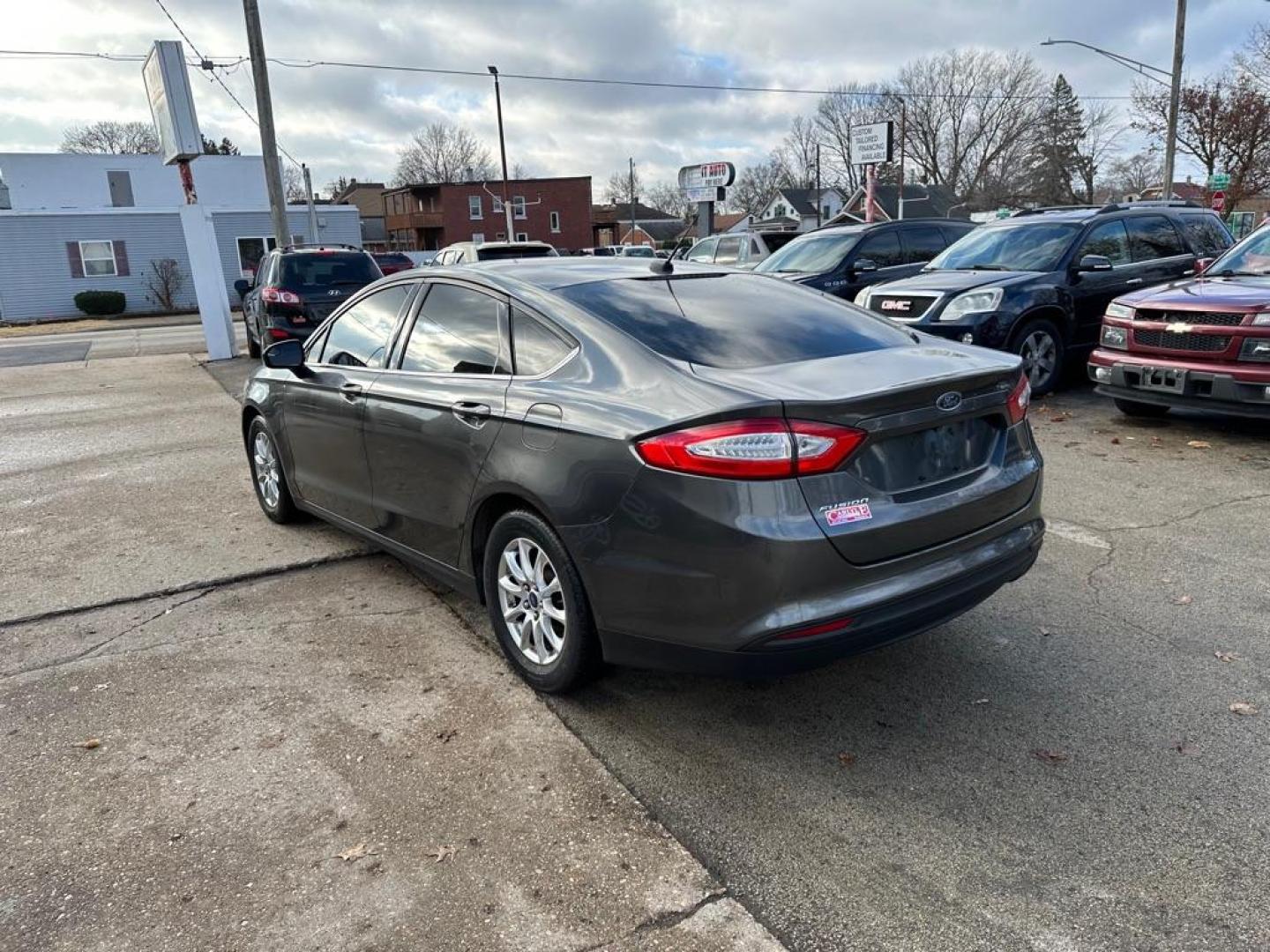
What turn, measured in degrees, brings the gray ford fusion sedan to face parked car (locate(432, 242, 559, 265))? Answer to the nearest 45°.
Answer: approximately 45° to its right

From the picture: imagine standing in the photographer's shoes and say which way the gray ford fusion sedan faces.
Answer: facing away from the viewer and to the left of the viewer

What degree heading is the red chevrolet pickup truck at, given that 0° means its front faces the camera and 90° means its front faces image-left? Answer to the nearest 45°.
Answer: approximately 45°

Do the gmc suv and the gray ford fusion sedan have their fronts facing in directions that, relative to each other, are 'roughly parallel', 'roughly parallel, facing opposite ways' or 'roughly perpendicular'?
roughly perpendicular

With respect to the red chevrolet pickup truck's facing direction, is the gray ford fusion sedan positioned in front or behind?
in front

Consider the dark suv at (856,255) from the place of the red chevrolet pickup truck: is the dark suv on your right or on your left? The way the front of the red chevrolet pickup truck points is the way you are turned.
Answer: on your right

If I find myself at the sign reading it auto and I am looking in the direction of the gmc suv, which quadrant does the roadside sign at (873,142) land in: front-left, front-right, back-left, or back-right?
front-left

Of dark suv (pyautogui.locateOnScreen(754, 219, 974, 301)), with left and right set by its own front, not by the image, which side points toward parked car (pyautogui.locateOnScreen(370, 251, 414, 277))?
right

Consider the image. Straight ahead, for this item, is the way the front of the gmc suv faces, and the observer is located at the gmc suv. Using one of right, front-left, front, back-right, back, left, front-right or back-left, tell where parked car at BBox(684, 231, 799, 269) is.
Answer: right

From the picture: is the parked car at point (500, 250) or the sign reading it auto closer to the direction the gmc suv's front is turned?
the parked car

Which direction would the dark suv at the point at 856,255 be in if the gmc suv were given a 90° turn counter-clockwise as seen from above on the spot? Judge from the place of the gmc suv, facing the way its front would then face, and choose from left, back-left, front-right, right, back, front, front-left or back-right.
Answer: back

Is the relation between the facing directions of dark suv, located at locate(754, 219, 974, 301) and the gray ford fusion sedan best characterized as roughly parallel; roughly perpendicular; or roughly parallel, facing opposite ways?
roughly perpendicular

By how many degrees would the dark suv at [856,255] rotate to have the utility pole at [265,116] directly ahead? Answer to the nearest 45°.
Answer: approximately 45° to its right

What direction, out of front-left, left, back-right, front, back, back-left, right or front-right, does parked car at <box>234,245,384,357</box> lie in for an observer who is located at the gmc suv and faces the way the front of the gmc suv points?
front-right

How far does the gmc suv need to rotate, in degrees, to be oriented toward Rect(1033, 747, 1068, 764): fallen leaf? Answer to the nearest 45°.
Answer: approximately 45° to its left

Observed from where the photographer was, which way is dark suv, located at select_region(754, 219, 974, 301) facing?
facing the viewer and to the left of the viewer

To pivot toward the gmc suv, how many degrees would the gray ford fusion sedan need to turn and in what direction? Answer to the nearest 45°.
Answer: approximately 90° to its right

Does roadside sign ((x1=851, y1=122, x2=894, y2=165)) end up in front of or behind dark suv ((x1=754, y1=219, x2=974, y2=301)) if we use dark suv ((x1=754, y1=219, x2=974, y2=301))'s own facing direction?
behind
